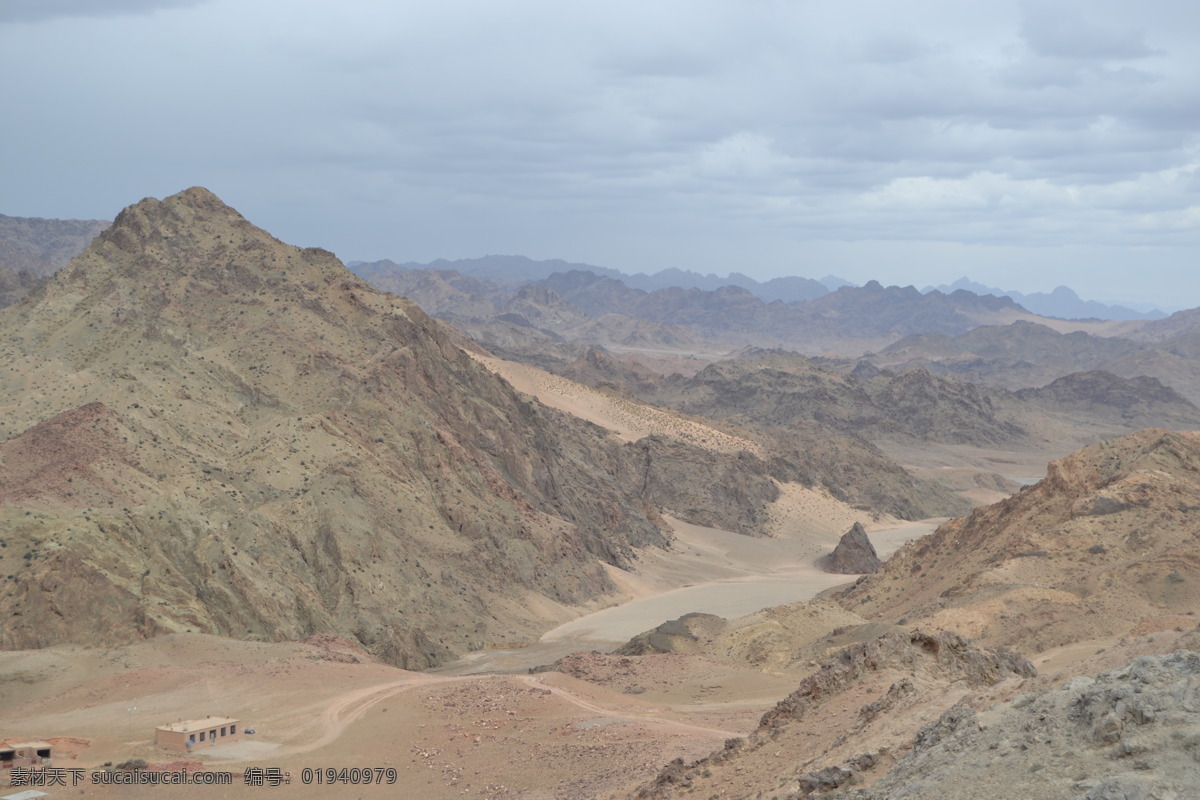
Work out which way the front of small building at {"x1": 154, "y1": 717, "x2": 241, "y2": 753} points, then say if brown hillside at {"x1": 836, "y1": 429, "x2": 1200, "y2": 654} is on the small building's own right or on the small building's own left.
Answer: on the small building's own left

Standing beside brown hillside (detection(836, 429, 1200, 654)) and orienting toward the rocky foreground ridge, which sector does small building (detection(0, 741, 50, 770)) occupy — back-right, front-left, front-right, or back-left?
front-right

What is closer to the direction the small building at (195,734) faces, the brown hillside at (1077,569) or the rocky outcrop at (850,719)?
the rocky outcrop

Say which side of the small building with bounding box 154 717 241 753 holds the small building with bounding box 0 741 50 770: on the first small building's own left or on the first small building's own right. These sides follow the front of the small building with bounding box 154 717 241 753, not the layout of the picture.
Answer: on the first small building's own right

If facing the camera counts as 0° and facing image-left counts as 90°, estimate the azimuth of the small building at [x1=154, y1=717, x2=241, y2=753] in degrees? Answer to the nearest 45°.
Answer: approximately 315°
